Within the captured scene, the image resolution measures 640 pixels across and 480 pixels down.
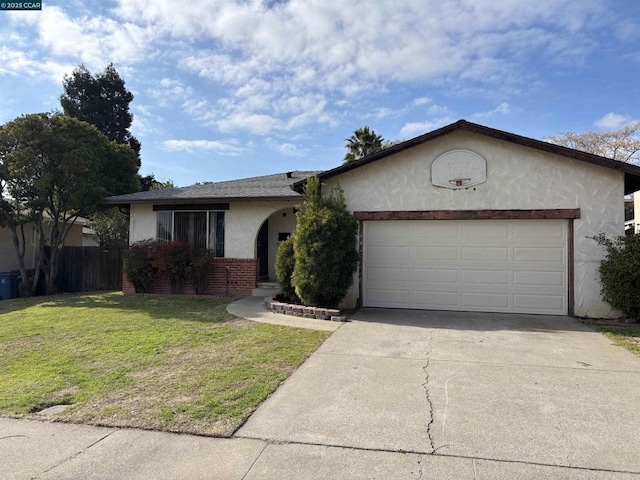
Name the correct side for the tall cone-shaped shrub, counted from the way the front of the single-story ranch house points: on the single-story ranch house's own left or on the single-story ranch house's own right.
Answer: on the single-story ranch house's own right

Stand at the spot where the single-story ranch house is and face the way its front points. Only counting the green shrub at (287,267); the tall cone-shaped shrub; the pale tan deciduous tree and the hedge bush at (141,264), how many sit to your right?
3

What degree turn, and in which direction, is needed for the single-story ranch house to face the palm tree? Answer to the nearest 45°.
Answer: approximately 180°

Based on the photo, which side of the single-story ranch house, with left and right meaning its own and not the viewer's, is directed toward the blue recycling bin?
right

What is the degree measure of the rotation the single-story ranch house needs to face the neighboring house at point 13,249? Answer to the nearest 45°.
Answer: approximately 90° to its right

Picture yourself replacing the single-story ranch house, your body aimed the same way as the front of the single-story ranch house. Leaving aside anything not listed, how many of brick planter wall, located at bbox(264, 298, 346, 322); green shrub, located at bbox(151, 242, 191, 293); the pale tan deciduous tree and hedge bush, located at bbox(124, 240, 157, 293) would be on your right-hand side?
3

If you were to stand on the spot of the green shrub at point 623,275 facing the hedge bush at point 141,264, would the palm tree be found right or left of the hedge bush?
right

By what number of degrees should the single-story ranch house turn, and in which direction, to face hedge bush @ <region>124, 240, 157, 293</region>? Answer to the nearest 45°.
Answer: approximately 90° to its right

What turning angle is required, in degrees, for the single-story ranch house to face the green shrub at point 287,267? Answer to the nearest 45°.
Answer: approximately 90° to its right

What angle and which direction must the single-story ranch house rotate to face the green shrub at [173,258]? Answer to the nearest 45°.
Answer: approximately 90° to its right

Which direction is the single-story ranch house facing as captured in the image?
toward the camera

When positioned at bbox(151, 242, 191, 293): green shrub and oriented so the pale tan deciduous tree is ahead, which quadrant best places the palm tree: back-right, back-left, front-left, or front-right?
front-left
